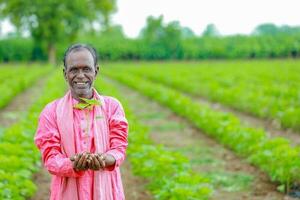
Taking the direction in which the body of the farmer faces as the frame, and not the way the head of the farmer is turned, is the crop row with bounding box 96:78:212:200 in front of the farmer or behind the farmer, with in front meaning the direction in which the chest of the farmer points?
behind

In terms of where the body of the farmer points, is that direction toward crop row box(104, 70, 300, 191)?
no

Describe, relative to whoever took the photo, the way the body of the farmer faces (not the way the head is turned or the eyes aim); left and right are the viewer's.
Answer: facing the viewer

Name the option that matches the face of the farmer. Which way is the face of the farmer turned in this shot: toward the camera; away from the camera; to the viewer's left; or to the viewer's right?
toward the camera
